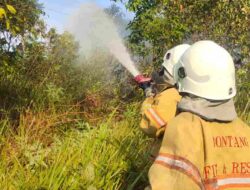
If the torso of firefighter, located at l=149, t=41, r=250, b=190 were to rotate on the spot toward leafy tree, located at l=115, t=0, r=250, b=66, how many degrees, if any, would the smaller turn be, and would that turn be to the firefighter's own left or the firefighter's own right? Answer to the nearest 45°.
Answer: approximately 45° to the firefighter's own right

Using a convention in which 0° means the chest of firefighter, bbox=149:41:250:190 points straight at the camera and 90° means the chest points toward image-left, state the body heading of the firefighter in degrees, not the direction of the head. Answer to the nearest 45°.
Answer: approximately 135°

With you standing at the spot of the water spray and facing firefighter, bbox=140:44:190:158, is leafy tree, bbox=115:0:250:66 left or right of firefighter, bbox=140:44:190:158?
left

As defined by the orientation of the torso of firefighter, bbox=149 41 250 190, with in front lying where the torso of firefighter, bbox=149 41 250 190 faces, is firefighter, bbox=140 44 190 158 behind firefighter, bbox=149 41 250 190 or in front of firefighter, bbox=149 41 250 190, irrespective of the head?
in front

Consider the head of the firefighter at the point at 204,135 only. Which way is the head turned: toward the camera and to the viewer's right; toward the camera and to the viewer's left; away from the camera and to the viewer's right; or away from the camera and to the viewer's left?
away from the camera and to the viewer's left
